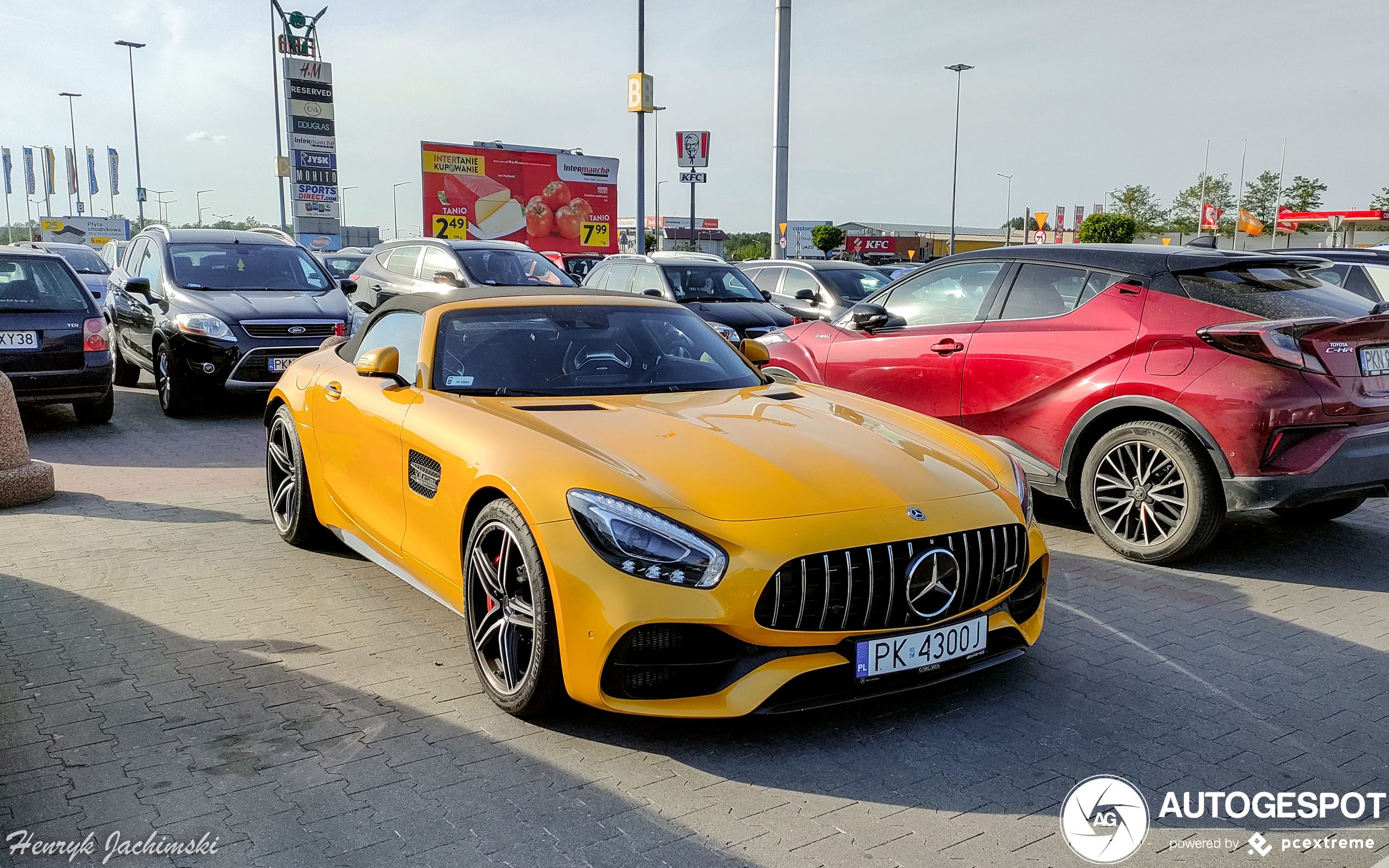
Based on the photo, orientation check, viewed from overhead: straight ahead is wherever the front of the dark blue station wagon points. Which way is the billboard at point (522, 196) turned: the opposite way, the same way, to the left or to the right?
the opposite way

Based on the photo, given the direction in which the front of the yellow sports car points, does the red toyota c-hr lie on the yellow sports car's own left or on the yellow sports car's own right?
on the yellow sports car's own left

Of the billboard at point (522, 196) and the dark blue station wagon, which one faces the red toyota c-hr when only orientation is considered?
the billboard

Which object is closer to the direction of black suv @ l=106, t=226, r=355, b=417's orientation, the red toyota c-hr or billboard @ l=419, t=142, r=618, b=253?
the red toyota c-hr

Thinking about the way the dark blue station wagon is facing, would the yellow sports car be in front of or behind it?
behind

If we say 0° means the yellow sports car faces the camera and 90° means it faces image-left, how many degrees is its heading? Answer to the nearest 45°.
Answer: approximately 315°

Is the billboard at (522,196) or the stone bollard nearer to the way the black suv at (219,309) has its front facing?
the stone bollard

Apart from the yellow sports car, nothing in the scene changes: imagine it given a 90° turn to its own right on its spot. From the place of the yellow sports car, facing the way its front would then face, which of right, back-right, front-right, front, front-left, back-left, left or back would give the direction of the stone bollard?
right

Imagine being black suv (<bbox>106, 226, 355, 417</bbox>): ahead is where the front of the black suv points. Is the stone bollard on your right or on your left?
on your right

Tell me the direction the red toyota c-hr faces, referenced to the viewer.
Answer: facing away from the viewer and to the left of the viewer

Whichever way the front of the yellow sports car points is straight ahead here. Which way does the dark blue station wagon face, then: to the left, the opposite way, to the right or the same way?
the opposite way

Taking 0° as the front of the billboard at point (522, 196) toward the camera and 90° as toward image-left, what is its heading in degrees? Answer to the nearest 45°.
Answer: approximately 0°

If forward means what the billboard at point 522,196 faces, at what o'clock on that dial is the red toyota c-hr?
The red toyota c-hr is roughly at 12 o'clock from the billboard.
